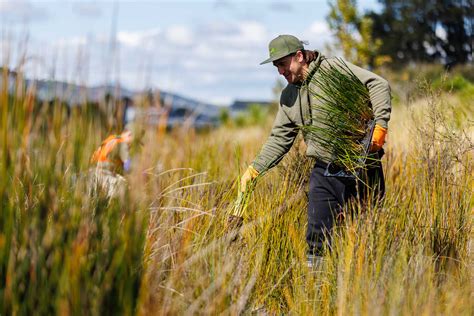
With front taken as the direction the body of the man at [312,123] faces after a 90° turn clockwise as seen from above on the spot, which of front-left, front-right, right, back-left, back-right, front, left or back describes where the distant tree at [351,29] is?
front-right

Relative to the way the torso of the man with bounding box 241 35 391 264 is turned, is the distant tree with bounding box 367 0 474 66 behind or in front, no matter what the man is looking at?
behind
